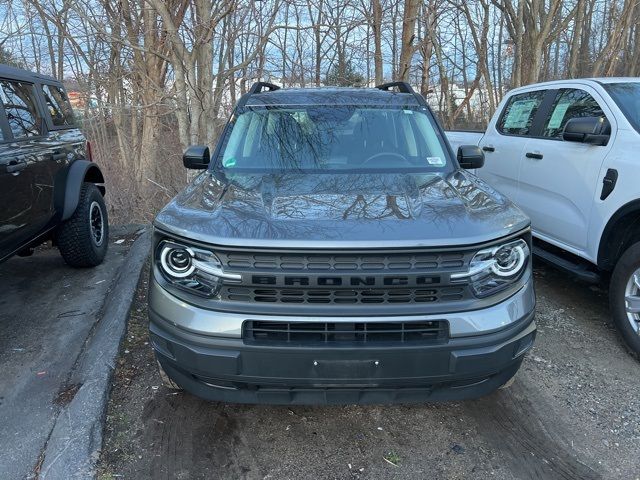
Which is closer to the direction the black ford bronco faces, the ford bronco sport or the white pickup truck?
the ford bronco sport

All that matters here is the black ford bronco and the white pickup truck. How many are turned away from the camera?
0

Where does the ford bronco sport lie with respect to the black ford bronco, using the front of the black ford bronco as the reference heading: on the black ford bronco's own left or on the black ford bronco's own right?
on the black ford bronco's own left

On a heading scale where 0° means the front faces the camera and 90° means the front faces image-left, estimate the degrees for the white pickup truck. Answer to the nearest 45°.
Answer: approximately 315°

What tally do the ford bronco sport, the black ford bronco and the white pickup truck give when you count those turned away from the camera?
0

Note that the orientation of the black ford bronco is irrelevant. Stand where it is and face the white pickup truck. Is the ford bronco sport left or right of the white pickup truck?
right

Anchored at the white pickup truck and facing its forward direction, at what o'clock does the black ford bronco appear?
The black ford bronco is roughly at 4 o'clock from the white pickup truck.

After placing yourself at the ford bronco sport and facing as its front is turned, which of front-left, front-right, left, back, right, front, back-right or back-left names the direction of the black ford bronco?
back-right

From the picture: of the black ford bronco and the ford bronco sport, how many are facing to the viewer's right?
0

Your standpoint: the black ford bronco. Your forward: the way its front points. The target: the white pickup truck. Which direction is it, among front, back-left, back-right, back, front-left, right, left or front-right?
left

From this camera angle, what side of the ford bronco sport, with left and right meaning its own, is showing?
front

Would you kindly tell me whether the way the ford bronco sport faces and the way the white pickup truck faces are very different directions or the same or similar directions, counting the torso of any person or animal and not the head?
same or similar directions
